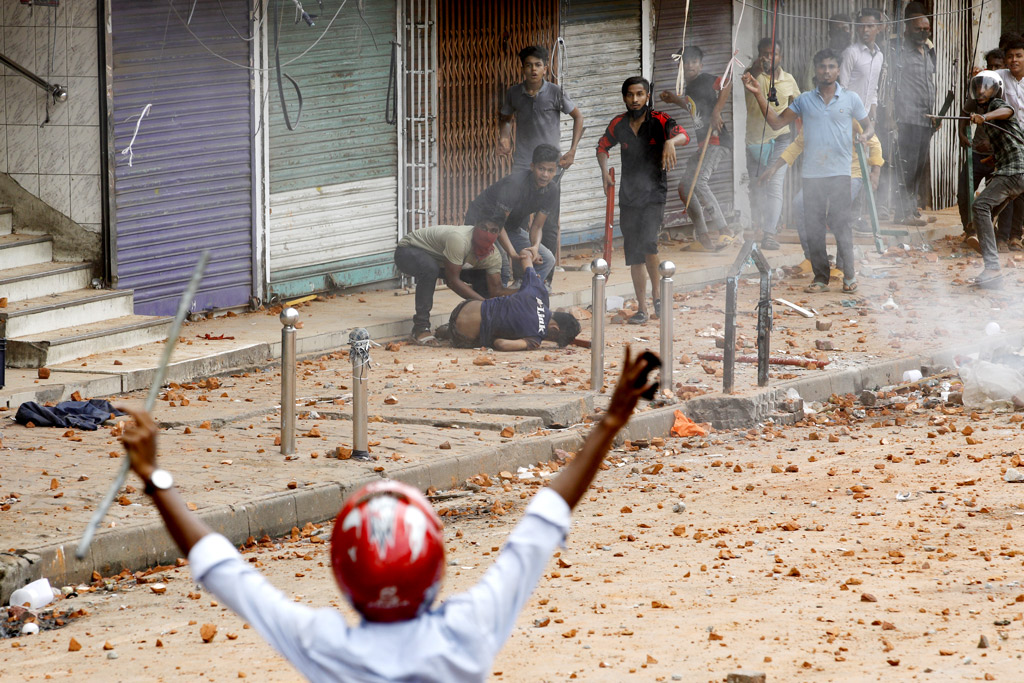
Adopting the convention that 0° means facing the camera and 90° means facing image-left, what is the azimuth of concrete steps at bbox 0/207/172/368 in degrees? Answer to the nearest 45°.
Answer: approximately 315°

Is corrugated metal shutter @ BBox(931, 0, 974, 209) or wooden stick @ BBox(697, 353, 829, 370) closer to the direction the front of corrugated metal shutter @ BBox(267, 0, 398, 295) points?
the wooden stick

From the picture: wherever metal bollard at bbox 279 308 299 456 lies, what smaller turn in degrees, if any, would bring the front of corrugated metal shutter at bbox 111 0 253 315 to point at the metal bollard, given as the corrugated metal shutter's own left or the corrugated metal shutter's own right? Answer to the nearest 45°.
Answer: approximately 45° to the corrugated metal shutter's own right

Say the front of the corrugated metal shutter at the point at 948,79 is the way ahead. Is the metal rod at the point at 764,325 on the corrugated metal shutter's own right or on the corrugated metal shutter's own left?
on the corrugated metal shutter's own right

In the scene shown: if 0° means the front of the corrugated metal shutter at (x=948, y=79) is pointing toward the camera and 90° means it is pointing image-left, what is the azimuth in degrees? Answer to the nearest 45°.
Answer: approximately 315°
